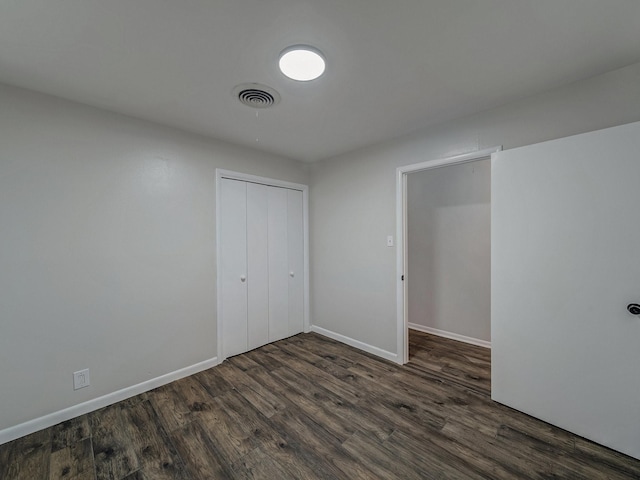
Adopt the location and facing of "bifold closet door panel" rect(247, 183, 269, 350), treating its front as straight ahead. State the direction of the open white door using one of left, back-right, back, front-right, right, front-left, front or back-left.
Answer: front

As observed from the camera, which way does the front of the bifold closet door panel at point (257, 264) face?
facing the viewer and to the right of the viewer

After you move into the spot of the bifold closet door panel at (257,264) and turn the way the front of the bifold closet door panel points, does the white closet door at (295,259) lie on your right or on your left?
on your left

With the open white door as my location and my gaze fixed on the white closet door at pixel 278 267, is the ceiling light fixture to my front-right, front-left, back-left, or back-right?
front-left

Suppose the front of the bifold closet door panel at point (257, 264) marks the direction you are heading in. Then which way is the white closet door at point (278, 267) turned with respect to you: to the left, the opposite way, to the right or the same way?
the same way

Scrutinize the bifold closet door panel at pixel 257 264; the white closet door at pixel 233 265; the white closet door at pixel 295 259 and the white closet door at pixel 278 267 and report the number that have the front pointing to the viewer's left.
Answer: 0

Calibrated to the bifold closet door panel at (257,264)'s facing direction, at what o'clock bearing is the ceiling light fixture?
The ceiling light fixture is roughly at 1 o'clock from the bifold closet door panel.

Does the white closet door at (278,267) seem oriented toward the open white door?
yes

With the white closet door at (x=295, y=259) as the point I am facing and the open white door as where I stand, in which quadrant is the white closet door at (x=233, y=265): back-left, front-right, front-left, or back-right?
front-left

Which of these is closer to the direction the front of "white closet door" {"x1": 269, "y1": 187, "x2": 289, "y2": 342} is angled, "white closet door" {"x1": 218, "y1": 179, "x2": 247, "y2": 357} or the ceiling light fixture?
the ceiling light fixture

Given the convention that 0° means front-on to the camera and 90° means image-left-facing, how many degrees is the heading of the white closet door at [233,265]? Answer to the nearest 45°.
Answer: approximately 315°

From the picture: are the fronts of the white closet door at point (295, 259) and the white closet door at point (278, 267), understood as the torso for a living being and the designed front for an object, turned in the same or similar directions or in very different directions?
same or similar directions

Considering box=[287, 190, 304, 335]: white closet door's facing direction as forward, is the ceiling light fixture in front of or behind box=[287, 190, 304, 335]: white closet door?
in front

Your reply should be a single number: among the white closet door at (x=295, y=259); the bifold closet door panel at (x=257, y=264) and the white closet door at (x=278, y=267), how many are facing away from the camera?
0

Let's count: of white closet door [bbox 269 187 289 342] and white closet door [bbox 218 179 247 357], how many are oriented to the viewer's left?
0

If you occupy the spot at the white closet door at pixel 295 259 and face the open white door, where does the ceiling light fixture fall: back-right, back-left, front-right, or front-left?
front-right

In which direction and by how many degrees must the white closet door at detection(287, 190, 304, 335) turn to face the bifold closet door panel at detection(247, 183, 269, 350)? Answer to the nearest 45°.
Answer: approximately 90° to its right
